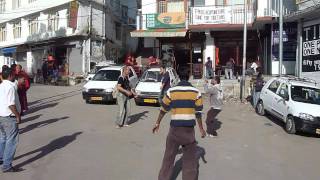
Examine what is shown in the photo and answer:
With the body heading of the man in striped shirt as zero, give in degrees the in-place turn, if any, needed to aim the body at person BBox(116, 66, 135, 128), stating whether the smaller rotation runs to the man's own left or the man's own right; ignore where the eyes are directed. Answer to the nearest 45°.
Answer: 0° — they already face them

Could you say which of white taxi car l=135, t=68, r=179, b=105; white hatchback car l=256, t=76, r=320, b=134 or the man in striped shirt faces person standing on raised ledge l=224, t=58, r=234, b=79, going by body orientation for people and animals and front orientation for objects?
the man in striped shirt

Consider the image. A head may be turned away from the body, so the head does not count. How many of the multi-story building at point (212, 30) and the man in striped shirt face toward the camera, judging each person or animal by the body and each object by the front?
1

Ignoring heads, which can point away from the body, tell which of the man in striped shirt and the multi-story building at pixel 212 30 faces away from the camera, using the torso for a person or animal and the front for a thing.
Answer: the man in striped shirt

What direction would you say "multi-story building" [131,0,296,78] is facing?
toward the camera

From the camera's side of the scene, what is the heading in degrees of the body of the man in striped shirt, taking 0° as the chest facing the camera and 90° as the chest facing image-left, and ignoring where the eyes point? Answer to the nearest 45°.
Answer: approximately 180°

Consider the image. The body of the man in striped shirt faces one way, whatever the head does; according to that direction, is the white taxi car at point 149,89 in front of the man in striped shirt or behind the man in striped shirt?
in front

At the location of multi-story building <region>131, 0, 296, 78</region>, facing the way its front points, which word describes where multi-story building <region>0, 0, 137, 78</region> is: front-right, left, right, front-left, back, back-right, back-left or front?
back-right

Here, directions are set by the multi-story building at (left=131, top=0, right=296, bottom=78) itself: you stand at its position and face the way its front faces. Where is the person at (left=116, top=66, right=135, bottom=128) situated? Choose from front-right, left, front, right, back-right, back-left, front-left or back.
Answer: front

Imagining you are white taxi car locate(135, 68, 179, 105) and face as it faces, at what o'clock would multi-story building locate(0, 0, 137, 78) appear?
The multi-story building is roughly at 4 o'clock from the white taxi car.

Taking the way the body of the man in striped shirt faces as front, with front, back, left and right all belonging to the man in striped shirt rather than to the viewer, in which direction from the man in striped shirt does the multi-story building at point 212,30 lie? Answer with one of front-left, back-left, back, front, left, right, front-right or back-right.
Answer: front
